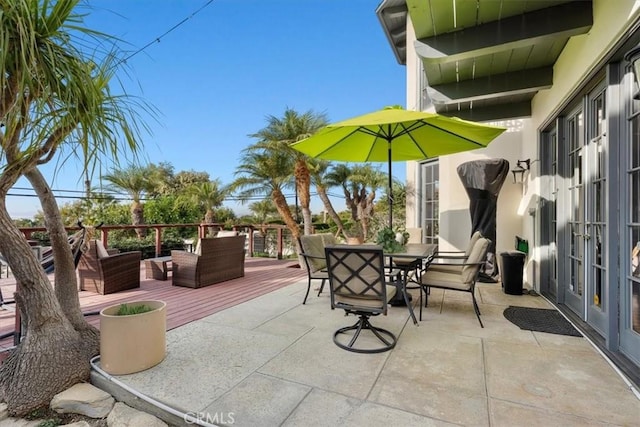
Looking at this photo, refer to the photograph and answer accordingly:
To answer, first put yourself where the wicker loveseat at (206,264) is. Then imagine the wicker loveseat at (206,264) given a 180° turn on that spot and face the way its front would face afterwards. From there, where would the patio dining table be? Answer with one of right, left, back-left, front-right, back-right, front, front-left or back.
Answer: front

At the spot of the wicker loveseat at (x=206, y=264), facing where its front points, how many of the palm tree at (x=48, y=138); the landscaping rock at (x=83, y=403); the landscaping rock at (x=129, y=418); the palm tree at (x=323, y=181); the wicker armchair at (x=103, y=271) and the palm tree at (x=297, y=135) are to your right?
2

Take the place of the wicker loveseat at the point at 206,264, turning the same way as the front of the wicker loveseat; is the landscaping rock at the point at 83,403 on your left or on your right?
on your left

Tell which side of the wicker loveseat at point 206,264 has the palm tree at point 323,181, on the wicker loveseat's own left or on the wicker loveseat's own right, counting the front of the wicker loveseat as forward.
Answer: on the wicker loveseat's own right

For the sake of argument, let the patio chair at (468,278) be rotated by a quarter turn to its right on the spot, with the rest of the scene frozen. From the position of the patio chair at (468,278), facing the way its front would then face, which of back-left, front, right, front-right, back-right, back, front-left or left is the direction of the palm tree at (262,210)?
front-left

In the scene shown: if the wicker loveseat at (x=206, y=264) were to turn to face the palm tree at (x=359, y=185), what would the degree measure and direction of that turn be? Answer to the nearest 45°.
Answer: approximately 90° to its right

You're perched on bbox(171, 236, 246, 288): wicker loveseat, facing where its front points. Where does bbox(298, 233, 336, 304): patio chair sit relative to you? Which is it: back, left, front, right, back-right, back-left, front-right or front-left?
back

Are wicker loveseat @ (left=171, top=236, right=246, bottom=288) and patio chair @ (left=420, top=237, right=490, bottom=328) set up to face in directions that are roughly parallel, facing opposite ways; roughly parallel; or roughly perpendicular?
roughly parallel

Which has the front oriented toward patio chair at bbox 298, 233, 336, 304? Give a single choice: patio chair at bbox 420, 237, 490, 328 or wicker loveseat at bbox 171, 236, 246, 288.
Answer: patio chair at bbox 420, 237, 490, 328

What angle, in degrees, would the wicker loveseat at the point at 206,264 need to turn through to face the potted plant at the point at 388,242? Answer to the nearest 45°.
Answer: approximately 180°

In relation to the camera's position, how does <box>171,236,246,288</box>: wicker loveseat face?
facing away from the viewer and to the left of the viewer

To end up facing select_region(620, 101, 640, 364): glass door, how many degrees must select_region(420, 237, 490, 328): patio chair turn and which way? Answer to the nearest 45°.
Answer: approximately 135° to its left

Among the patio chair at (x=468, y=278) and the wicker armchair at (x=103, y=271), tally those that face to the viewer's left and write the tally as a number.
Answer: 1

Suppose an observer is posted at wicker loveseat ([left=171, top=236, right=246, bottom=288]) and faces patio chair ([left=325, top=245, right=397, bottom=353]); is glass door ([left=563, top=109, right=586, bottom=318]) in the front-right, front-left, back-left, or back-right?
front-left

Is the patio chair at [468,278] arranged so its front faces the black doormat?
no

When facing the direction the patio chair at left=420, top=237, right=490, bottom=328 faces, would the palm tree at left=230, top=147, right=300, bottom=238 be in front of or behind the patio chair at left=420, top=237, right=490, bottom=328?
in front
